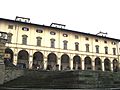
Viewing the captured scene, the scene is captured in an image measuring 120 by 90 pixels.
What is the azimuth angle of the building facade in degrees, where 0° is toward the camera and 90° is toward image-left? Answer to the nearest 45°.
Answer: approximately 315°
